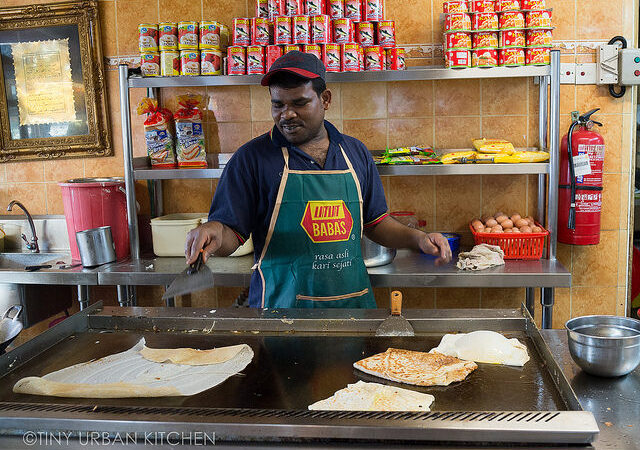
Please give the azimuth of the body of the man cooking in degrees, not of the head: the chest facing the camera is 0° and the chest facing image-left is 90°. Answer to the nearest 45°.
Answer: approximately 0°

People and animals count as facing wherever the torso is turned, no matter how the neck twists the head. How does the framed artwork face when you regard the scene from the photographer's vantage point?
facing the viewer

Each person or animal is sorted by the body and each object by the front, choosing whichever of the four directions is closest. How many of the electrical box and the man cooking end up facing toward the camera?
2

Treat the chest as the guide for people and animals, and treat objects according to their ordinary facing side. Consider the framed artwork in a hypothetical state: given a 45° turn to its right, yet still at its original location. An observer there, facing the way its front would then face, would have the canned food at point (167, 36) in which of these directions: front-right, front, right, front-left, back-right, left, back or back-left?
left

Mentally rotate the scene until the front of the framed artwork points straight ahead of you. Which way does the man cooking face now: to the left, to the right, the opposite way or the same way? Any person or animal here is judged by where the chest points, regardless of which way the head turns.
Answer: the same way

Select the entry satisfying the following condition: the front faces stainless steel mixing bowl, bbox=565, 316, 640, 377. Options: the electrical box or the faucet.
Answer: the electrical box

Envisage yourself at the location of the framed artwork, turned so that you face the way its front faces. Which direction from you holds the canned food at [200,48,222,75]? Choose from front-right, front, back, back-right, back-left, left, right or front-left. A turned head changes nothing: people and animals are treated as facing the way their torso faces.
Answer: front-left

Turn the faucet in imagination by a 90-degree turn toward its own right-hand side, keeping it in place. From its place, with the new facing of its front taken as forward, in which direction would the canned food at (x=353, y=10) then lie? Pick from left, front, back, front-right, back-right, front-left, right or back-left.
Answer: back-right

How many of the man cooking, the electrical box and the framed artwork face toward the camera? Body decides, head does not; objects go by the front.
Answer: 3

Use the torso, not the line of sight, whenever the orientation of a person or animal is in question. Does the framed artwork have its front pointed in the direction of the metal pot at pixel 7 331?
yes

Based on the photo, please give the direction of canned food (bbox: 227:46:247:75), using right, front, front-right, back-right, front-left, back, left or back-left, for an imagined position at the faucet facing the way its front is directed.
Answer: back-left
